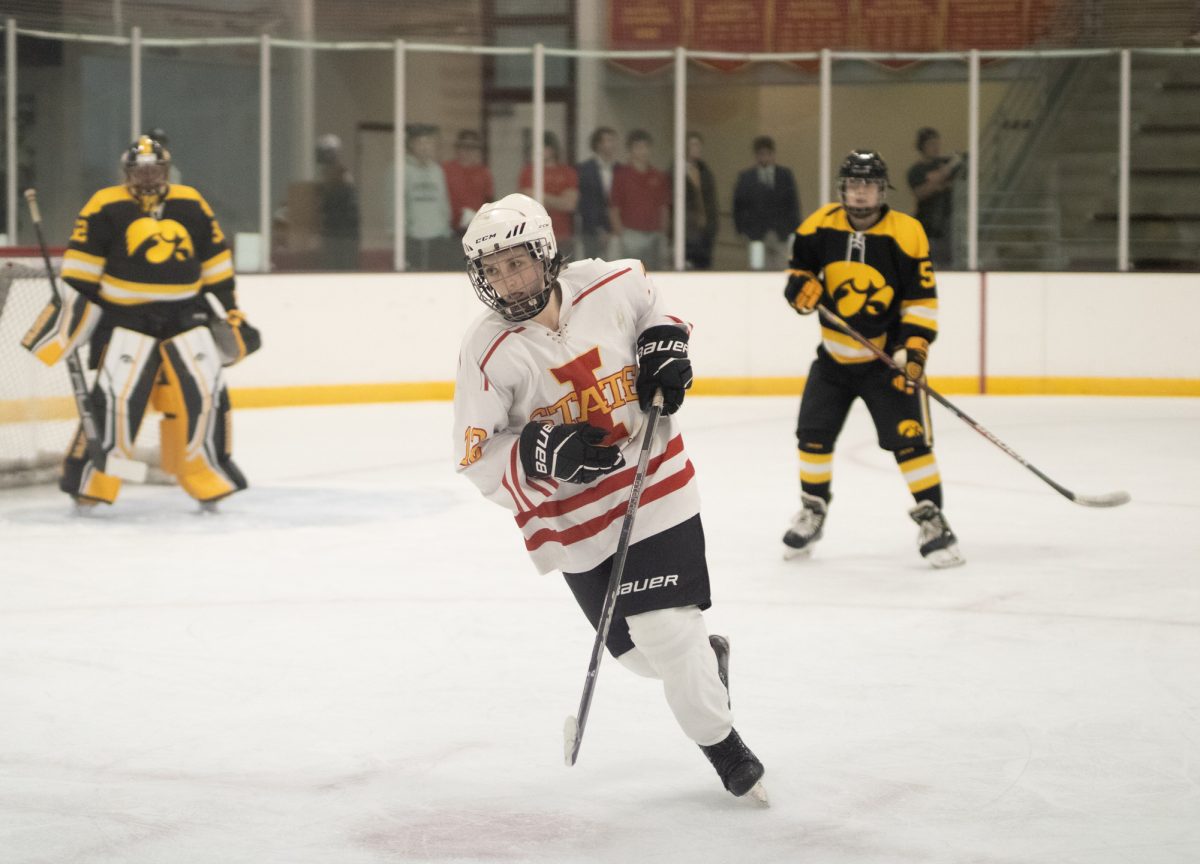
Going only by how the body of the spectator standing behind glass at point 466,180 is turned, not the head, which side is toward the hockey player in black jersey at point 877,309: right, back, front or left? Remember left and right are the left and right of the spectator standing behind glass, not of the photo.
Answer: front

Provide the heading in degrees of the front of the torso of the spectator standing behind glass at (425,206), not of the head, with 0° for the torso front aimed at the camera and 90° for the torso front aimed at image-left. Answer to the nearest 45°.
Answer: approximately 0°

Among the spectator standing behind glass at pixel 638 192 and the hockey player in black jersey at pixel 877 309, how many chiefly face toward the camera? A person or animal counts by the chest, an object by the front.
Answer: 2

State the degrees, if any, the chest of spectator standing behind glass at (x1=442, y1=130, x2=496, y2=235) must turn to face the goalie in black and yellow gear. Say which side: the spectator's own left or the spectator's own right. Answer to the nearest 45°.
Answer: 0° — they already face them

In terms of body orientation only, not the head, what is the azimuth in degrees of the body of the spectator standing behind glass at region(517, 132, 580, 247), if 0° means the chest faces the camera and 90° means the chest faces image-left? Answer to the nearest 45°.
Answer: approximately 45°

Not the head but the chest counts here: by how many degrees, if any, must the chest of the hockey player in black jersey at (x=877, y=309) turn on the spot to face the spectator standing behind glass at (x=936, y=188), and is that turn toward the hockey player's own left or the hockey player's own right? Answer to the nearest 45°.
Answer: approximately 180°

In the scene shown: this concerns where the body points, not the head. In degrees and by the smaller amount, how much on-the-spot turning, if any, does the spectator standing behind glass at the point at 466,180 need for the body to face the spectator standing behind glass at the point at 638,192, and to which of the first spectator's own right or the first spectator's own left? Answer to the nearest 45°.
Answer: approximately 90° to the first spectator's own left
